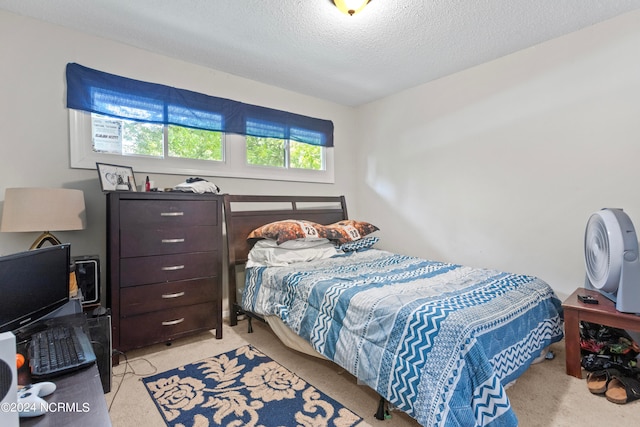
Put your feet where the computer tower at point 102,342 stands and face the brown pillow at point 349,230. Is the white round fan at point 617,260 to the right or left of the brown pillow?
right

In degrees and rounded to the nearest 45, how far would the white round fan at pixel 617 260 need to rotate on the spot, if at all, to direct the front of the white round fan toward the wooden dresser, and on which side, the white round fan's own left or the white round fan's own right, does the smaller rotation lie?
0° — it already faces it

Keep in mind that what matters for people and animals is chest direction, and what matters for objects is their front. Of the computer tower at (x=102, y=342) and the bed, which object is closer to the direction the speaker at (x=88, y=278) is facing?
the computer tower

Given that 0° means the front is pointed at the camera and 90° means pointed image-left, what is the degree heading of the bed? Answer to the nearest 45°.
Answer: approximately 315°

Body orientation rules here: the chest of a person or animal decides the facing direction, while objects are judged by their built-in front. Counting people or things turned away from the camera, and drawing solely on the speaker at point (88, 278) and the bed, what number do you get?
0

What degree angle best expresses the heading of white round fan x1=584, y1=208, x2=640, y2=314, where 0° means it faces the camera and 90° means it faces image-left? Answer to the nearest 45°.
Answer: approximately 45°

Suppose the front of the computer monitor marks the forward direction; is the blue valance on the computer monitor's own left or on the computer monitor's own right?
on the computer monitor's own left

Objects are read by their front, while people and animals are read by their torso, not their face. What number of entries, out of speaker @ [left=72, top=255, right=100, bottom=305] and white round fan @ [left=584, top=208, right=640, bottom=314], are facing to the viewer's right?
0

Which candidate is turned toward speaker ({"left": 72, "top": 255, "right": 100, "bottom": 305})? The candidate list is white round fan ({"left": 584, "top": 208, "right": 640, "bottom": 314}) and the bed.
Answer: the white round fan
